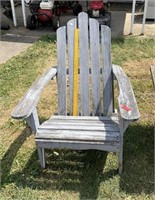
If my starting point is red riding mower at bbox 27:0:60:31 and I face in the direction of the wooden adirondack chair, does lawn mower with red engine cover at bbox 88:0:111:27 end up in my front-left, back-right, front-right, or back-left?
front-left

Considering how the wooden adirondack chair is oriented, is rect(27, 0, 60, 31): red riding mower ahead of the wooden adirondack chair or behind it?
behind

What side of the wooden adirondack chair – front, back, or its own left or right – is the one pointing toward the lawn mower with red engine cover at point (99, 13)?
back

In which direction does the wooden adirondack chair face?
toward the camera

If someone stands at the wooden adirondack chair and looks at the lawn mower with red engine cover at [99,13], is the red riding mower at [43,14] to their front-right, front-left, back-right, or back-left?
front-left
